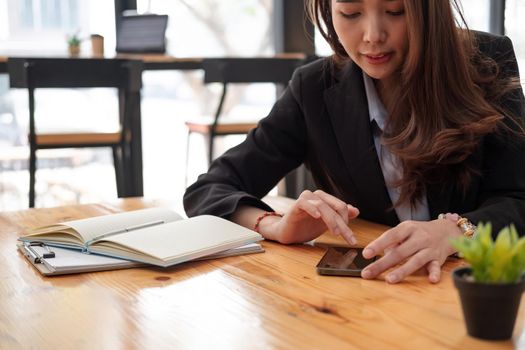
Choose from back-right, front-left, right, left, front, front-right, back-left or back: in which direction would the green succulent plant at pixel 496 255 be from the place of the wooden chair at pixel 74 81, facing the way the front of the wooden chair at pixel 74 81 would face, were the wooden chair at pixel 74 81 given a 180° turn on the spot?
front

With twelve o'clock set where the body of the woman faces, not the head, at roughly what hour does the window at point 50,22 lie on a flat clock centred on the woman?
The window is roughly at 5 o'clock from the woman.

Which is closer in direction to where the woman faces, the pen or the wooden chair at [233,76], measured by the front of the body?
the pen

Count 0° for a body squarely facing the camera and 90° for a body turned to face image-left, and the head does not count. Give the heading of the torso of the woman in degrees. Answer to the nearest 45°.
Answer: approximately 0°

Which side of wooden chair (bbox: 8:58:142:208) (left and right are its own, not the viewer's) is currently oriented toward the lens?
back

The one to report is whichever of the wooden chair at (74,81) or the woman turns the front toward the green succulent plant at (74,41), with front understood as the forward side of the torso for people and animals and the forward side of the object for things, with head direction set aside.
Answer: the wooden chair

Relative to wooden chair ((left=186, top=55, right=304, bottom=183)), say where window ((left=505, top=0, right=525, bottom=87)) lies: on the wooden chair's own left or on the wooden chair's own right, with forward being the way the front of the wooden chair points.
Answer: on the wooden chair's own right

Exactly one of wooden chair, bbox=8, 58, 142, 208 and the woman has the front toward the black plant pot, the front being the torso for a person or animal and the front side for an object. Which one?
the woman

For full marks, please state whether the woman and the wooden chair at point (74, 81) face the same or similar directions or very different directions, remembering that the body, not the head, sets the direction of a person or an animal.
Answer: very different directions
